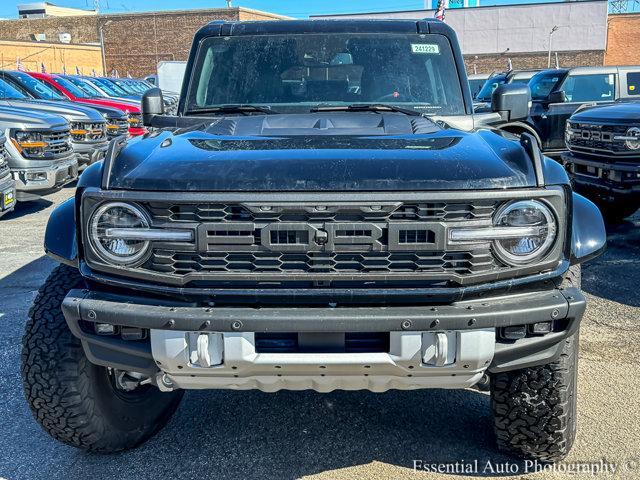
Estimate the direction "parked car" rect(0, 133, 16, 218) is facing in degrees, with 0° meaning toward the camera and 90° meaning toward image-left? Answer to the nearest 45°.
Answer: approximately 315°

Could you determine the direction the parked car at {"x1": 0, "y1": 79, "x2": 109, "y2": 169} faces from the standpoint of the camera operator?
facing the viewer and to the right of the viewer

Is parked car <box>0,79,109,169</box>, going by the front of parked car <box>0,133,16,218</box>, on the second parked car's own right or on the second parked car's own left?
on the second parked car's own left

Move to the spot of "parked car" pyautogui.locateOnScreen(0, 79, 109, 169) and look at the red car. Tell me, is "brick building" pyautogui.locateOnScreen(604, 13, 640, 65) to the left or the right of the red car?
right

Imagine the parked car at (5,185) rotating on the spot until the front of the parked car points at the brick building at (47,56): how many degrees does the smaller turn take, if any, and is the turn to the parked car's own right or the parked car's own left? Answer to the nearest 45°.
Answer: approximately 135° to the parked car's own left

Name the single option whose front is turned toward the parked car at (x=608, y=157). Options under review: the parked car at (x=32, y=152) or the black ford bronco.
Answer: the parked car at (x=32, y=152)

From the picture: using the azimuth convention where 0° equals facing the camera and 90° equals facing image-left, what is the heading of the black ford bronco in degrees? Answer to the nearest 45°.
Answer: approximately 0°

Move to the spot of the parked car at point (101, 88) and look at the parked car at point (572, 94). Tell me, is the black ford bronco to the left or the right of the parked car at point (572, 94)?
right

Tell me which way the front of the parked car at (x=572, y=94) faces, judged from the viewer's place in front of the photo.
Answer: facing the viewer and to the left of the viewer

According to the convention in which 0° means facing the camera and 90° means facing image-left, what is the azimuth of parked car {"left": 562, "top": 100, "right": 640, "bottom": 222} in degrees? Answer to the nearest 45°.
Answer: approximately 45°

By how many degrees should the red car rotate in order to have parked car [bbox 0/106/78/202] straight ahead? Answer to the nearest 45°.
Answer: approximately 45° to its right

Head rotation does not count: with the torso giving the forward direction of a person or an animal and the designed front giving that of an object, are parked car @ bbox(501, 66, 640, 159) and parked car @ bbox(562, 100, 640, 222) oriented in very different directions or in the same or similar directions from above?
same or similar directions

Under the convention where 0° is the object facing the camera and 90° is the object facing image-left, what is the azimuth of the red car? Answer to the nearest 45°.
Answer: approximately 315°
